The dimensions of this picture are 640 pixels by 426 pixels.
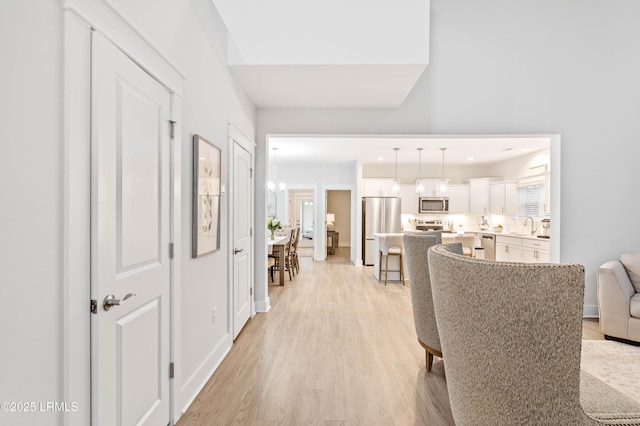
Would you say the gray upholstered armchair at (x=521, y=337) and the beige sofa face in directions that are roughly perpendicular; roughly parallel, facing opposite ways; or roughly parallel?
roughly perpendicular

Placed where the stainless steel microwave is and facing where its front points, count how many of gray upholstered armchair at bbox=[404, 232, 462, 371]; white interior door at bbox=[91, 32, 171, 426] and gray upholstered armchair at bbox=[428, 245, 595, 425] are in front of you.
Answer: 3

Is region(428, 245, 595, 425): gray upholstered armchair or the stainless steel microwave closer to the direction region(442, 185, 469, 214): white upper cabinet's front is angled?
the gray upholstered armchair

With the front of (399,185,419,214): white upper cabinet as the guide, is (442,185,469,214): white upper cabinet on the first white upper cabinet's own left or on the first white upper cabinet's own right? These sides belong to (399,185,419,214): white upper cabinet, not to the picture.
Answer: on the first white upper cabinet's own left

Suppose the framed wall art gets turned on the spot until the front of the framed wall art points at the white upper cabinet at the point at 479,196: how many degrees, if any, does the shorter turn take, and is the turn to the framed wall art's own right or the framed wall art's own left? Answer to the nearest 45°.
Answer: approximately 90° to the framed wall art's own left

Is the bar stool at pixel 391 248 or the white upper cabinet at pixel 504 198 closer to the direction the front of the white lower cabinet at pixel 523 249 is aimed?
the bar stool

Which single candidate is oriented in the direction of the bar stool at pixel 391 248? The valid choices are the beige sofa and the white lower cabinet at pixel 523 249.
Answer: the white lower cabinet

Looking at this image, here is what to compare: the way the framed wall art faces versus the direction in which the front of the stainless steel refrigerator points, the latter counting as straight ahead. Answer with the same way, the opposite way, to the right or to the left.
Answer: to the left

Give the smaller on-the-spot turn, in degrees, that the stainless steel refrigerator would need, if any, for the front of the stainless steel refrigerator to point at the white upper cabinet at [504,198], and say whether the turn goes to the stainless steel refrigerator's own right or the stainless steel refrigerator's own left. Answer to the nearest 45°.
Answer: approximately 90° to the stainless steel refrigerator's own left

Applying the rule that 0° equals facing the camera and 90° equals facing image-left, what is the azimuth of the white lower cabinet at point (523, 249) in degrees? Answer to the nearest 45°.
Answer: approximately 45°
